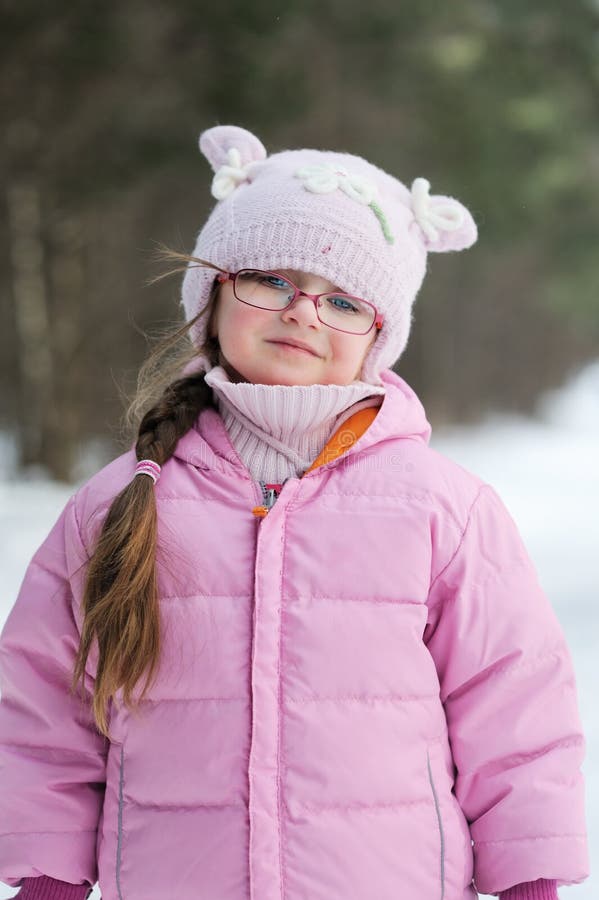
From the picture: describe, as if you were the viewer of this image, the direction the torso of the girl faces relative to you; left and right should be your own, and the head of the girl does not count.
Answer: facing the viewer
